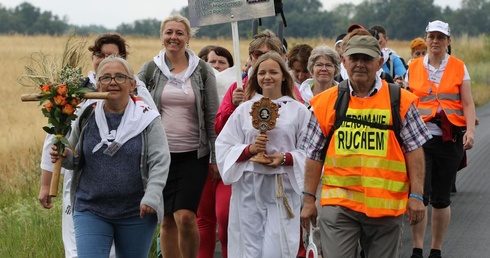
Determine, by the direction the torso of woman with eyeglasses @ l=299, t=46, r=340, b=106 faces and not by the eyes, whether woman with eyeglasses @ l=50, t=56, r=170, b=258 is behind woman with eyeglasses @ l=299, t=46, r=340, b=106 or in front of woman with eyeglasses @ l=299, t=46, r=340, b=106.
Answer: in front

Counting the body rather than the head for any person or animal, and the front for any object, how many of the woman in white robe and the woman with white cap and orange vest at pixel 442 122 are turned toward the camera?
2

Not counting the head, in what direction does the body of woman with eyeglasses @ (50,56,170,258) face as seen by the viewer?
toward the camera

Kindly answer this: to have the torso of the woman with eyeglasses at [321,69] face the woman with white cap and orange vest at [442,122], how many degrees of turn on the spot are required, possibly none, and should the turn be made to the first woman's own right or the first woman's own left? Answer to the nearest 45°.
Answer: approximately 90° to the first woman's own left

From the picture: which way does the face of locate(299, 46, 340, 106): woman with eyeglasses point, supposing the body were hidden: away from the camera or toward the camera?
toward the camera

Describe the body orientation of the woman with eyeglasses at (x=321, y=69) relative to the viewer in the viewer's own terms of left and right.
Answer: facing the viewer

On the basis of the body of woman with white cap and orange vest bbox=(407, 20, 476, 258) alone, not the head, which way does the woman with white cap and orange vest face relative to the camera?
toward the camera

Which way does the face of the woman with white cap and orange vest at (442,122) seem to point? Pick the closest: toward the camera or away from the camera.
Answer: toward the camera
